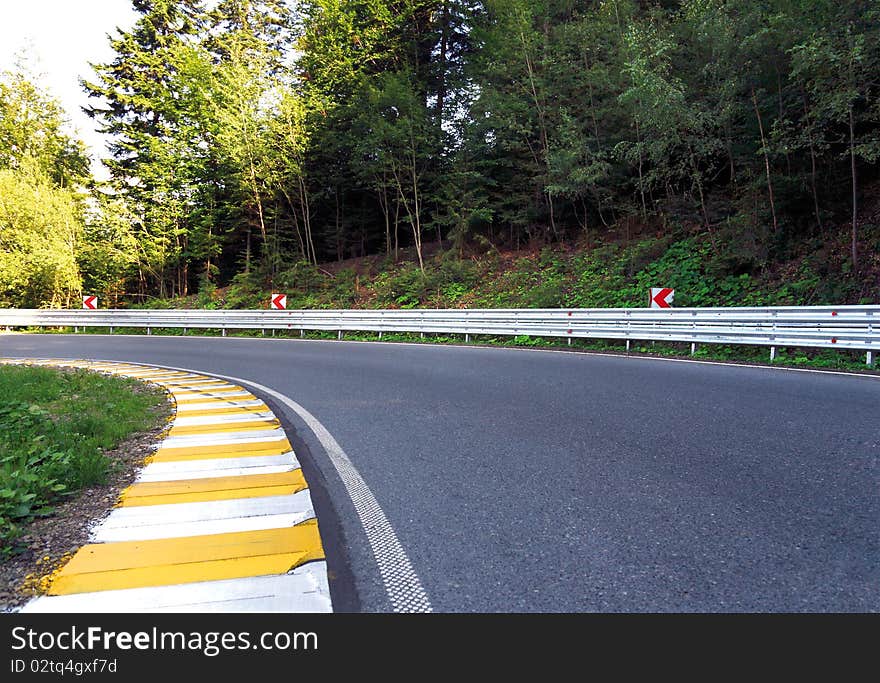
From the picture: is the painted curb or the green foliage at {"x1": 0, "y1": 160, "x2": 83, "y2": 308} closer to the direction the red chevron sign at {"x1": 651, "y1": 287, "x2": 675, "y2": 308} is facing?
the painted curb

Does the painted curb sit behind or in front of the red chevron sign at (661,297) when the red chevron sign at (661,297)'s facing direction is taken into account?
in front

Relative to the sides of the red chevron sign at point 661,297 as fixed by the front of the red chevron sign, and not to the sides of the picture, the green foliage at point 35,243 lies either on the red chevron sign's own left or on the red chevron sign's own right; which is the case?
on the red chevron sign's own right

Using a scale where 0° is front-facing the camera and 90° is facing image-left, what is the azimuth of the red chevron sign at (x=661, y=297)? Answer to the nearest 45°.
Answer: approximately 0°
